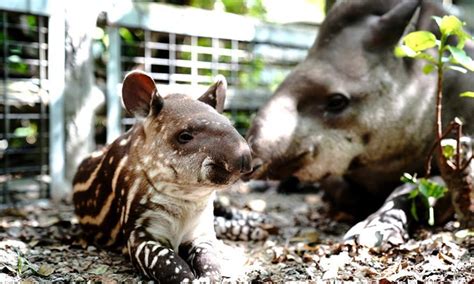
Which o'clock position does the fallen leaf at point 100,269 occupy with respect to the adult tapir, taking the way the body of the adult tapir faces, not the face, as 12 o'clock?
The fallen leaf is roughly at 10 o'clock from the adult tapir.

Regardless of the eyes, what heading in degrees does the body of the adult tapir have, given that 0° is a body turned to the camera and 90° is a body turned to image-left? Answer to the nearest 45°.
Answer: approximately 90°

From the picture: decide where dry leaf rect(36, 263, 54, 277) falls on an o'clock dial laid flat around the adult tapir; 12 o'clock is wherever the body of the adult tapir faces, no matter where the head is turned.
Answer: The dry leaf is roughly at 10 o'clock from the adult tapir.

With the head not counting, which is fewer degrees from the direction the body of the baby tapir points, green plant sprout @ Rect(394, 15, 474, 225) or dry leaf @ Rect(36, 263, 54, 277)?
the green plant sprout

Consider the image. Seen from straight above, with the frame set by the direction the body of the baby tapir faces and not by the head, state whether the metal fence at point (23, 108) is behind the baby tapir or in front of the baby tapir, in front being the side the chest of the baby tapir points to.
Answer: behind

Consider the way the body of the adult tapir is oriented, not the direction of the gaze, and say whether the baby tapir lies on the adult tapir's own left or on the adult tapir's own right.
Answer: on the adult tapir's own left

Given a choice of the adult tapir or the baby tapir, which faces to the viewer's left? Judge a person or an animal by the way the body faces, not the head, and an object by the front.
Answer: the adult tapir

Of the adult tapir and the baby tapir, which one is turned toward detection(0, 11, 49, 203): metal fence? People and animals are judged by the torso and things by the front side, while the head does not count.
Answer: the adult tapir

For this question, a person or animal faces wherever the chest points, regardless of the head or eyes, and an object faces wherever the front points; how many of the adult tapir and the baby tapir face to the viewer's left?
1

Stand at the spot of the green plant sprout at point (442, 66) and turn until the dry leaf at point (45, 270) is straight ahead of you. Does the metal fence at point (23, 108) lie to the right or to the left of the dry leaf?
right

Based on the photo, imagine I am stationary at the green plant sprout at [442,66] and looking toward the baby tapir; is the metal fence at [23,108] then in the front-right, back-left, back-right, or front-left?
front-right

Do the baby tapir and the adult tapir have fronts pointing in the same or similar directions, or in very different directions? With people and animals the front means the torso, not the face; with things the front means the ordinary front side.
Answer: very different directions

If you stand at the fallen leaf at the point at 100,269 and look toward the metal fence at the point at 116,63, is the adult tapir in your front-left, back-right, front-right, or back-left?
front-right
